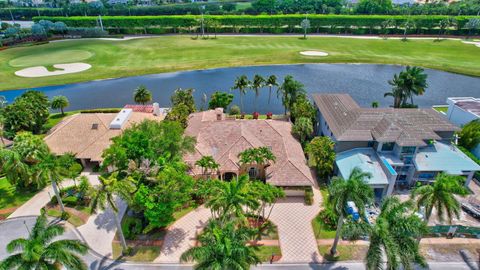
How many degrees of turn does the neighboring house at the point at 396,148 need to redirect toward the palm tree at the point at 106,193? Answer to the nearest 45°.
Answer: approximately 45° to its right

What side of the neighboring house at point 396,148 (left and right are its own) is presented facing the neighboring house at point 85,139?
right

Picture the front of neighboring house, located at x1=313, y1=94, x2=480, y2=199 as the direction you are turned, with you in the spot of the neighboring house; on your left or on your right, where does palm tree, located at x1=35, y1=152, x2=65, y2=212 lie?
on your right

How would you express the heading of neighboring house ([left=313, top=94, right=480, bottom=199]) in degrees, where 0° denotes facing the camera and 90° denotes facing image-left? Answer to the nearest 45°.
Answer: approximately 0°

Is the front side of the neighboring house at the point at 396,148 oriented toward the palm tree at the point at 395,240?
yes

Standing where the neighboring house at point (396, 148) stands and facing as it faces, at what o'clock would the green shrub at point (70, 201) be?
The green shrub is roughly at 2 o'clock from the neighboring house.

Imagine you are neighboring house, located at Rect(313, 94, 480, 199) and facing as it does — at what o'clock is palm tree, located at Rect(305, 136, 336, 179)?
The palm tree is roughly at 2 o'clock from the neighboring house.
